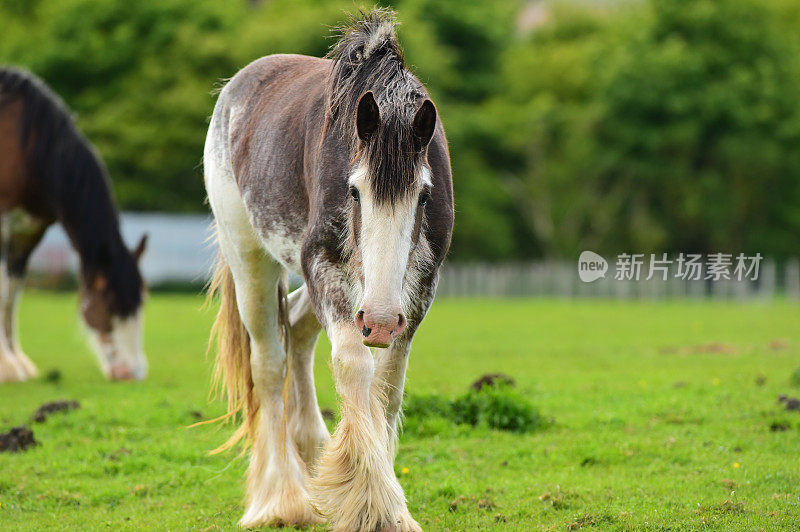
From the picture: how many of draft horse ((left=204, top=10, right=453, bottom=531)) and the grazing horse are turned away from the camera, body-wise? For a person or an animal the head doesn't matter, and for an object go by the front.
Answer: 0

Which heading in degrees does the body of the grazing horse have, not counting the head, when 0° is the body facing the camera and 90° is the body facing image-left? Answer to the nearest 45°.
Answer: approximately 270°

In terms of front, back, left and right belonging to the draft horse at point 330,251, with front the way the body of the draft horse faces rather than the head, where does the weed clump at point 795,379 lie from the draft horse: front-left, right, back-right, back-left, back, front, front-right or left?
left

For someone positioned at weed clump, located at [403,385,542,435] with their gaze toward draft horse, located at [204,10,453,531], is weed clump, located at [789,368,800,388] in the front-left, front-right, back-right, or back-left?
back-left

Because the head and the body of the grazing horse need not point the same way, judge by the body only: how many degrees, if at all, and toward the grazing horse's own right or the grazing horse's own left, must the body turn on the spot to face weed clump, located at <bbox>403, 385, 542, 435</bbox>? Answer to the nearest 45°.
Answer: approximately 45° to the grazing horse's own right

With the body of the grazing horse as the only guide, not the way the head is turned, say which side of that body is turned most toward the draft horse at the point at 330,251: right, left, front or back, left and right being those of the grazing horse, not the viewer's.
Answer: right

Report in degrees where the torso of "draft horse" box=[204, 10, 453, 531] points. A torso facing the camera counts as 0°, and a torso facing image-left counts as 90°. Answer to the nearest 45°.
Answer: approximately 315°
